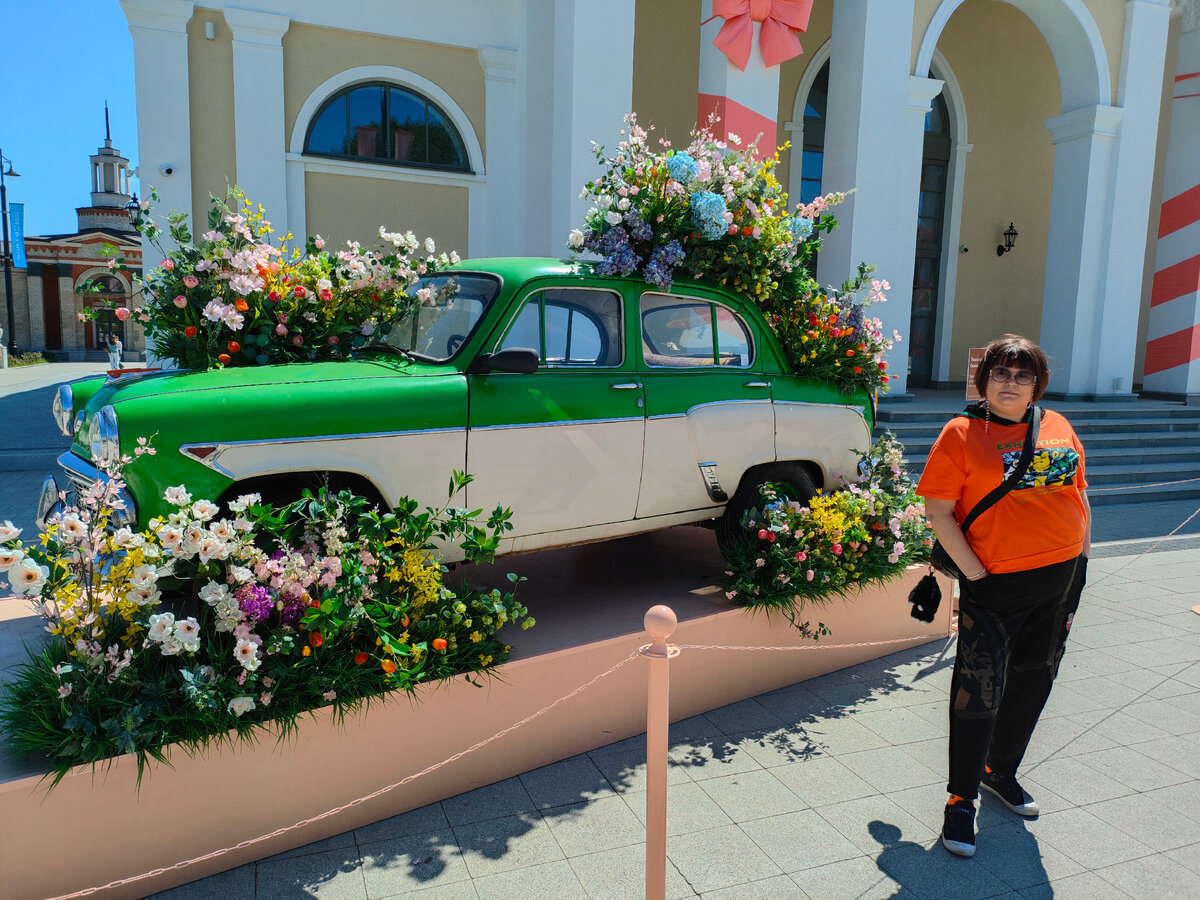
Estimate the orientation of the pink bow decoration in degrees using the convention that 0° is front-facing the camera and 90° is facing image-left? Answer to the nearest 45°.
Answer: approximately 0°

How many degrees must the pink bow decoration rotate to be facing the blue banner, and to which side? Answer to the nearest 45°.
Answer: approximately 135° to its right

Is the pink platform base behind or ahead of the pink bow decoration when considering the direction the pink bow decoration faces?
ahead

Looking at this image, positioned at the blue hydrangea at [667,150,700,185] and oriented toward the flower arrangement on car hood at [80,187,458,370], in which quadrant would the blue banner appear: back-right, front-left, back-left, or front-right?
front-right

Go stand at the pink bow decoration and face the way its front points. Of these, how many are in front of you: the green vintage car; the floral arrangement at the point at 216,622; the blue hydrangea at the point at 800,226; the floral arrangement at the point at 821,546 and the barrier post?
5

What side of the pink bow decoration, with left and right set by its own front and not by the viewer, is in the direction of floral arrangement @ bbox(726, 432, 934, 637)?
front

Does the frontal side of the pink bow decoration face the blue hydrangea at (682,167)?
yes

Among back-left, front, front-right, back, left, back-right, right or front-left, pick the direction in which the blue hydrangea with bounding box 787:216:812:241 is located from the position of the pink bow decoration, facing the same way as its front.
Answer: front

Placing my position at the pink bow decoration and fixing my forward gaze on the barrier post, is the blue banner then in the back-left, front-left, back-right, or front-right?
back-right

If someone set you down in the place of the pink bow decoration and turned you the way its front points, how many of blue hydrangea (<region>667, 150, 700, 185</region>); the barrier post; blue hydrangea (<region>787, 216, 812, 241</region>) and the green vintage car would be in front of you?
4

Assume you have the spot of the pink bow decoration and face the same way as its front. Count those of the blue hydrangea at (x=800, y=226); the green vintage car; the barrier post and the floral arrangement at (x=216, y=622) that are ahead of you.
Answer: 4

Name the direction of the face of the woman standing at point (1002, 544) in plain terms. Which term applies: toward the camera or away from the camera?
toward the camera

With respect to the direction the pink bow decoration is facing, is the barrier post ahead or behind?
ahead

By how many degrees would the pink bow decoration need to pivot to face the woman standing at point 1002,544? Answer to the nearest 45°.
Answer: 0° — it already faces them

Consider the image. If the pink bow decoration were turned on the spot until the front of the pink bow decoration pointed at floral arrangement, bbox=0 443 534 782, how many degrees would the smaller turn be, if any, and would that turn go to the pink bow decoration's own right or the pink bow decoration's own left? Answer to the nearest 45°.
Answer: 0° — it already faces it

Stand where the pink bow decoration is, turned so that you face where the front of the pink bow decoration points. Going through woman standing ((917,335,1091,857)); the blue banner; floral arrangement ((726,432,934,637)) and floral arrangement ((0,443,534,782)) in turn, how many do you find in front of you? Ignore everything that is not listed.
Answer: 3
